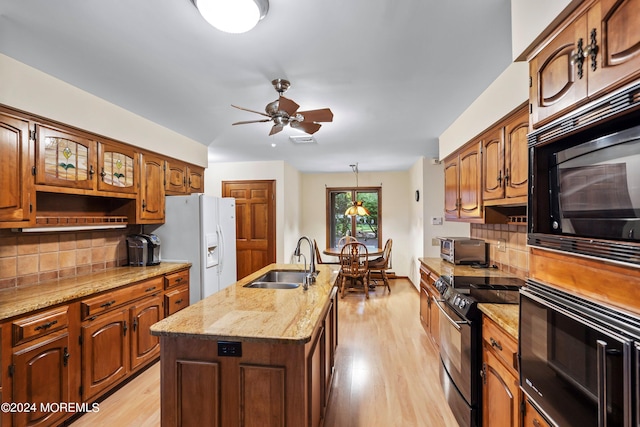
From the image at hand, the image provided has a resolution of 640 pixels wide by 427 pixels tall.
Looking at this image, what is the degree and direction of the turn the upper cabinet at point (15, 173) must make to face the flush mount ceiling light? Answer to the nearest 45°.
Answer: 0° — it already faces it

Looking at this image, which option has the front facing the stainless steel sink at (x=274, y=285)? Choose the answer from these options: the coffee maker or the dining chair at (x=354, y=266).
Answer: the coffee maker

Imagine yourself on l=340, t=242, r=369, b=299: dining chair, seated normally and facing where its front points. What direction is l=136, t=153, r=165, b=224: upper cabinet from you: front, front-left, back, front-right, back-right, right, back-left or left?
back-left

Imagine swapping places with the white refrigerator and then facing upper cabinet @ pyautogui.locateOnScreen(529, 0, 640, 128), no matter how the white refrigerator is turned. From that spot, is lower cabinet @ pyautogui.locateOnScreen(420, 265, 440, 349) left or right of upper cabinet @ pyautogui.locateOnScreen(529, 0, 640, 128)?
left

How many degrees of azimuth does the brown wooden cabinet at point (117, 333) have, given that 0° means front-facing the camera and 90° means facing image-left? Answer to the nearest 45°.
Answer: approximately 315°

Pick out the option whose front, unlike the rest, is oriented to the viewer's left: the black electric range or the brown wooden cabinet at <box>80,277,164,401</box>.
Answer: the black electric range

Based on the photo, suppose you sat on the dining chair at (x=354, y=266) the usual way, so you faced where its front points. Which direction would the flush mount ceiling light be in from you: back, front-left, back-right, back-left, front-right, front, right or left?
back

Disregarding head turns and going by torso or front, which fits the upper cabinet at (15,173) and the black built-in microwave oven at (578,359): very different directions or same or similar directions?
very different directions

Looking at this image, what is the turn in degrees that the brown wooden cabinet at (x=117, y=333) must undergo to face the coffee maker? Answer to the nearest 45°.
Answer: approximately 135° to its left

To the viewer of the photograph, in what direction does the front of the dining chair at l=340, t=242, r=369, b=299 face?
facing away from the viewer

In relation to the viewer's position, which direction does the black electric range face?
facing to the left of the viewer
